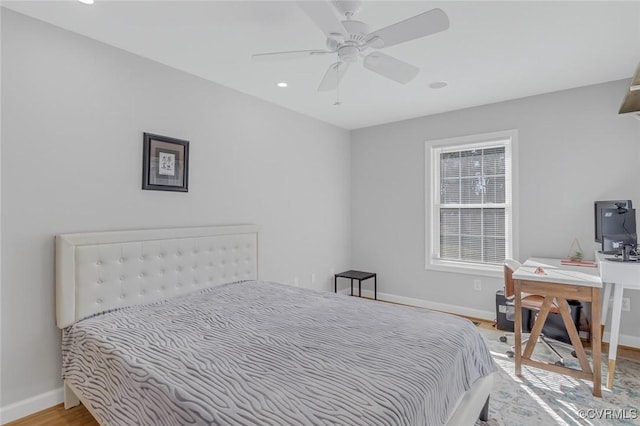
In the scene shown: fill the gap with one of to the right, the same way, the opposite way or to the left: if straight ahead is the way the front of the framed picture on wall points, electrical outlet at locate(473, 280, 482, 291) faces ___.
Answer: to the right

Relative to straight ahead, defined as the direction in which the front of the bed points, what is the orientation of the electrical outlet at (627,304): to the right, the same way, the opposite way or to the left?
to the right

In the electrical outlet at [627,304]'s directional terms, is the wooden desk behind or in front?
in front

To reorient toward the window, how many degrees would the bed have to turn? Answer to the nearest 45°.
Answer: approximately 90° to its left

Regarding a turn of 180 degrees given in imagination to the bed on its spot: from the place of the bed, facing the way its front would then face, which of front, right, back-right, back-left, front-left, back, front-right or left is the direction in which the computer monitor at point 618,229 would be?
back-right

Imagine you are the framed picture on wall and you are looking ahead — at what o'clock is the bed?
The bed is roughly at 1 o'clock from the framed picture on wall.

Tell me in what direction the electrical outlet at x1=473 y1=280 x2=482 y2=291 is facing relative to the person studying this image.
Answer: facing the viewer

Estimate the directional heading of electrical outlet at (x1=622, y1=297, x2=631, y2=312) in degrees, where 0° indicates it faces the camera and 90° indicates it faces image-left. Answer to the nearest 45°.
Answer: approximately 0°

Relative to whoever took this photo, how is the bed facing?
facing the viewer and to the right of the viewer

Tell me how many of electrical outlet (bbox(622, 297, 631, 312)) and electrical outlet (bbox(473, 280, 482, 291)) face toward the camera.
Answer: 2

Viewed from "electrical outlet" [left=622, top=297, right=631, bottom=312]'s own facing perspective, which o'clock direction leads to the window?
The window is roughly at 3 o'clock from the electrical outlet.

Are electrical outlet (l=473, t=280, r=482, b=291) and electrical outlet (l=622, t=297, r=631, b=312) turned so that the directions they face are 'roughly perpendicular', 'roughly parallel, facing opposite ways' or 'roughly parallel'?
roughly parallel

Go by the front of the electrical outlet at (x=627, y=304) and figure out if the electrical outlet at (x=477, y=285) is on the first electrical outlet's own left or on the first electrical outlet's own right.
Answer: on the first electrical outlet's own right
